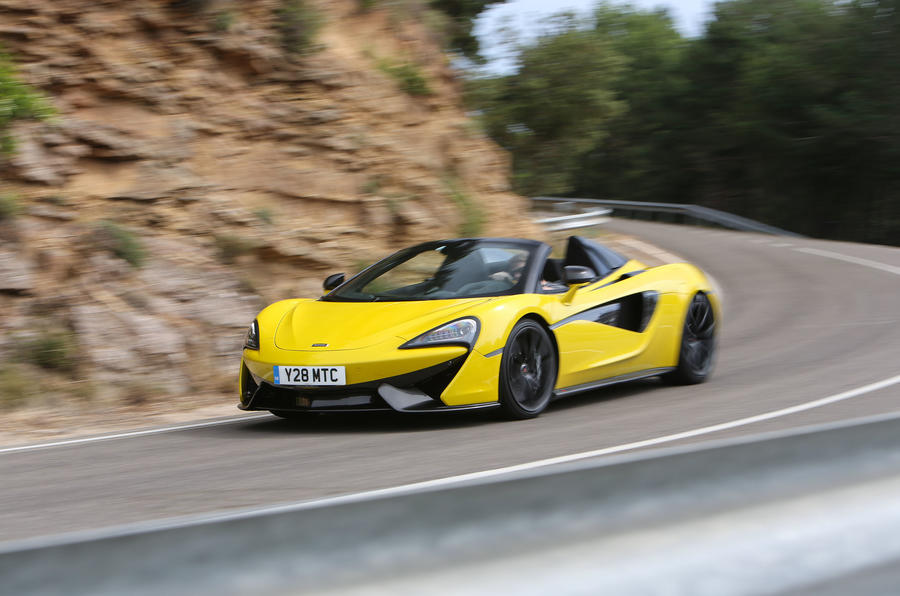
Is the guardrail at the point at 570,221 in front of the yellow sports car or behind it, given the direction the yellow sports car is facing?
behind

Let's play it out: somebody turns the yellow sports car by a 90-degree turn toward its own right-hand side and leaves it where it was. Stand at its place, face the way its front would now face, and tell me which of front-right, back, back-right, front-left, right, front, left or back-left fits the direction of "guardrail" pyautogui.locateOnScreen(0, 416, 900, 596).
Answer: back-left

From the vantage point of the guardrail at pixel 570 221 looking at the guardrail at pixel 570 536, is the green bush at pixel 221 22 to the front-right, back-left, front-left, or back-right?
front-right

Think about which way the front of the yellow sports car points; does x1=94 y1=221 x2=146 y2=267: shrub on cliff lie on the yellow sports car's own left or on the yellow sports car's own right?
on the yellow sports car's own right

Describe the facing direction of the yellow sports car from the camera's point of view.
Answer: facing the viewer and to the left of the viewer

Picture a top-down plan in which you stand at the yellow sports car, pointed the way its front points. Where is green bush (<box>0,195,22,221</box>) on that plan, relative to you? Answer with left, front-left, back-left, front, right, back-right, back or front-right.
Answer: right

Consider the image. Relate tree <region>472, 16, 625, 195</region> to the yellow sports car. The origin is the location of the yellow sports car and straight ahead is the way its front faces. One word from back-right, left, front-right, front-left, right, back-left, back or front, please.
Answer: back-right

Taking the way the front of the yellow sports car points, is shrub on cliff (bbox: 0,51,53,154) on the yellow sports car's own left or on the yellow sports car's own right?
on the yellow sports car's own right

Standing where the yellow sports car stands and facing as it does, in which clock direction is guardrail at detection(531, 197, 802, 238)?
The guardrail is roughly at 5 o'clock from the yellow sports car.

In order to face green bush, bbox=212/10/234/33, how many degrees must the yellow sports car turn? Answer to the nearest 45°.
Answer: approximately 90° to its right

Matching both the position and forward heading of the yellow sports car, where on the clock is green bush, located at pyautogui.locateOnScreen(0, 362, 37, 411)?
The green bush is roughly at 2 o'clock from the yellow sports car.

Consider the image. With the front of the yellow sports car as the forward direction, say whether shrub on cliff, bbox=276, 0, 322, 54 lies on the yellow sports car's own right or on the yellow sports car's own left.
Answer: on the yellow sports car's own right
